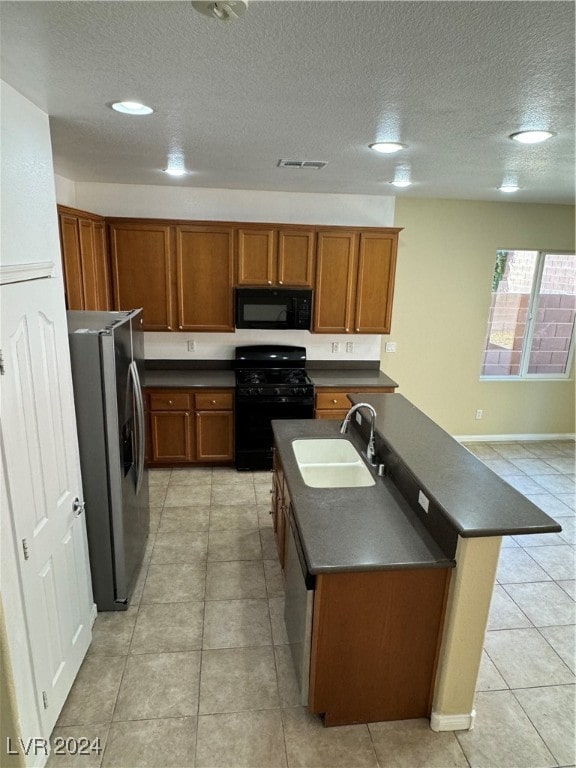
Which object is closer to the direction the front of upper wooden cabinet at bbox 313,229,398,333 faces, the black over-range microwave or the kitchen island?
the kitchen island

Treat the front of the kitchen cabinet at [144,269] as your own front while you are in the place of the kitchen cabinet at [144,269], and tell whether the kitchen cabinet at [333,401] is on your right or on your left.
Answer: on your left

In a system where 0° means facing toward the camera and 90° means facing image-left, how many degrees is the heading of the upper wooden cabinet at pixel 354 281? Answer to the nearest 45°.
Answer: approximately 0°

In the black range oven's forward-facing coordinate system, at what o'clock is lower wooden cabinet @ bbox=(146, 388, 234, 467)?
The lower wooden cabinet is roughly at 3 o'clock from the black range oven.

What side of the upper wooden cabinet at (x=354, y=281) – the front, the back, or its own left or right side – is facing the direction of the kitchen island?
front

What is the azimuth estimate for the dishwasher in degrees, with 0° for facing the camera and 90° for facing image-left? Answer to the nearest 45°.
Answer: approximately 90°

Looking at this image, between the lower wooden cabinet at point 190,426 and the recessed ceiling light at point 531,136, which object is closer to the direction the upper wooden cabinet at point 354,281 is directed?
the recessed ceiling light

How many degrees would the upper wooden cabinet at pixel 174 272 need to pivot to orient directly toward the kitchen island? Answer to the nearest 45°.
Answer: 0° — it already faces it

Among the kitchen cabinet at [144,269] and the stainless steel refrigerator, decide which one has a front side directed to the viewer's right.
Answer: the stainless steel refrigerator

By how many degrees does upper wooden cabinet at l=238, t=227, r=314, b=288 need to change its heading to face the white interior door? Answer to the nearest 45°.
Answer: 0° — it already faces it
